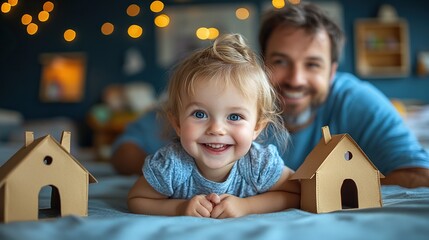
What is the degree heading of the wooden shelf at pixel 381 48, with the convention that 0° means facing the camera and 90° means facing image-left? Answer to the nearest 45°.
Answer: approximately 0°

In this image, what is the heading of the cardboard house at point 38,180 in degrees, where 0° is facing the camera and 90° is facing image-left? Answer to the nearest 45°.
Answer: approximately 0°

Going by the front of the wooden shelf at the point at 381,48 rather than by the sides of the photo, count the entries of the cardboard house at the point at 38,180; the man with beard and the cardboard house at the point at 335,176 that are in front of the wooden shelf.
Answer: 3

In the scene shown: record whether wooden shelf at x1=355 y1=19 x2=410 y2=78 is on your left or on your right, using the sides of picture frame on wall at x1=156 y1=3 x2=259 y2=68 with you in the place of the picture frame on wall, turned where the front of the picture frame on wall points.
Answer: on your left

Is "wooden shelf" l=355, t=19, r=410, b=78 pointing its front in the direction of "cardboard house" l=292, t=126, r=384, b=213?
yes

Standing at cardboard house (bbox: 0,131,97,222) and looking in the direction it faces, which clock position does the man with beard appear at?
The man with beard is roughly at 8 o'clock from the cardboard house.
